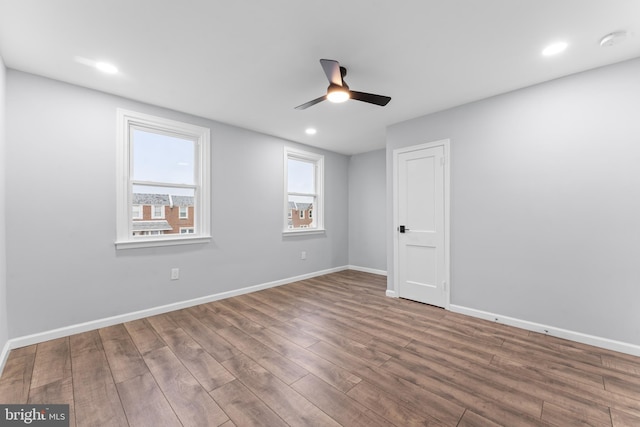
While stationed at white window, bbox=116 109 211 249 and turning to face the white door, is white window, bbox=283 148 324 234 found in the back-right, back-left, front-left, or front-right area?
front-left

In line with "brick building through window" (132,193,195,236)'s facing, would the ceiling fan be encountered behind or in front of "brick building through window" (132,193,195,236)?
in front

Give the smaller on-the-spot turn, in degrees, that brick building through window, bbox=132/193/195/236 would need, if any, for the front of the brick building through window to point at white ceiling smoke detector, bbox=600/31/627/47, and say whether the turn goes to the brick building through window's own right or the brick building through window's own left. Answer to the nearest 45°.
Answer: approximately 45° to the brick building through window's own left

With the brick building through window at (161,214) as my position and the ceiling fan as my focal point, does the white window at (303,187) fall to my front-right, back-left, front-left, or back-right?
front-left

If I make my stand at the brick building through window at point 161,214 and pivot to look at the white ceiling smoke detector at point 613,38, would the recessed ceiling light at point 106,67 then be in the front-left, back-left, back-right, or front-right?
front-right

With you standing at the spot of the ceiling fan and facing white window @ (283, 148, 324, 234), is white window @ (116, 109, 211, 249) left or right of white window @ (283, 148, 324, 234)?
left

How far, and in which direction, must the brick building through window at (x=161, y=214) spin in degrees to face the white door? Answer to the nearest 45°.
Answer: approximately 45° to its left

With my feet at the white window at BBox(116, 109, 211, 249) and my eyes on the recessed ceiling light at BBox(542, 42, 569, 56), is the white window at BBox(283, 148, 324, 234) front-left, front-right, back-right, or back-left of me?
front-left

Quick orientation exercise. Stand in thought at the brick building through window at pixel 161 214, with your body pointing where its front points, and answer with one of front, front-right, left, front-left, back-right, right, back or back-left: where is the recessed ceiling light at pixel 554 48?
front-left

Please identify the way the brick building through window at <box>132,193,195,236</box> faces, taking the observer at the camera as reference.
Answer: facing the viewer
